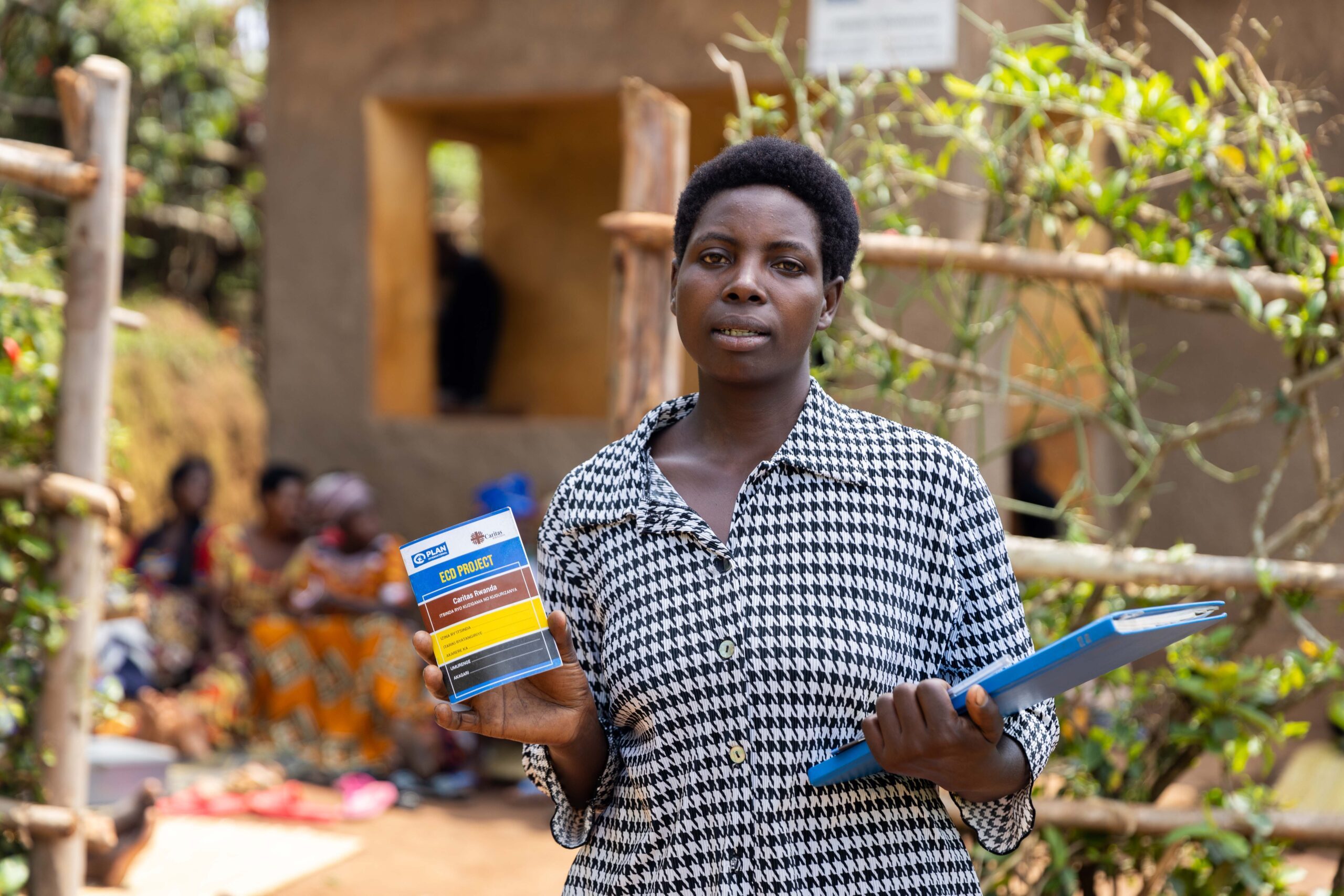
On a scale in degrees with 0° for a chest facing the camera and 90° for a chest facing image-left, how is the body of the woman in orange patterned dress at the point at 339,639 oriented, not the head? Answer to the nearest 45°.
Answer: approximately 0°

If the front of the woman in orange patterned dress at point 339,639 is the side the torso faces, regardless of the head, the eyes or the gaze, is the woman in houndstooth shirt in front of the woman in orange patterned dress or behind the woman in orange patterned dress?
in front

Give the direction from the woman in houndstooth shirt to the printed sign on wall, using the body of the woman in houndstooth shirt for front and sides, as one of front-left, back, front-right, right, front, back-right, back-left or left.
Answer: back

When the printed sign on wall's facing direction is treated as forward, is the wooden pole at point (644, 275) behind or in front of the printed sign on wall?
in front

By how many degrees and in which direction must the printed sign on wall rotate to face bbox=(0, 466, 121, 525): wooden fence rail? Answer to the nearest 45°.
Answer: approximately 45° to its right

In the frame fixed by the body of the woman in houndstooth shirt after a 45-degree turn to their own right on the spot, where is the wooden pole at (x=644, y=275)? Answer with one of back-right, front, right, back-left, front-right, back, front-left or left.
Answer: back-right

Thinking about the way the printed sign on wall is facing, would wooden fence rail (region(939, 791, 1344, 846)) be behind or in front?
in front
